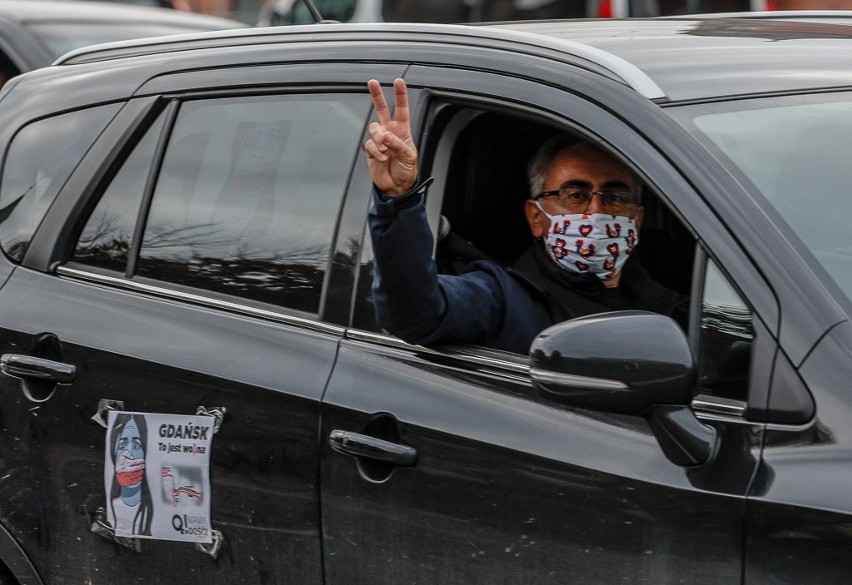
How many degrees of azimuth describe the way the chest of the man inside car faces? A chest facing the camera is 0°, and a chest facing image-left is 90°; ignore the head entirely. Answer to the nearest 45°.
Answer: approximately 315°

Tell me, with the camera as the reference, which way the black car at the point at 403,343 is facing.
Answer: facing the viewer and to the right of the viewer

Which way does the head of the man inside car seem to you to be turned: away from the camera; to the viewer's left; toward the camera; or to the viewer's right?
toward the camera
